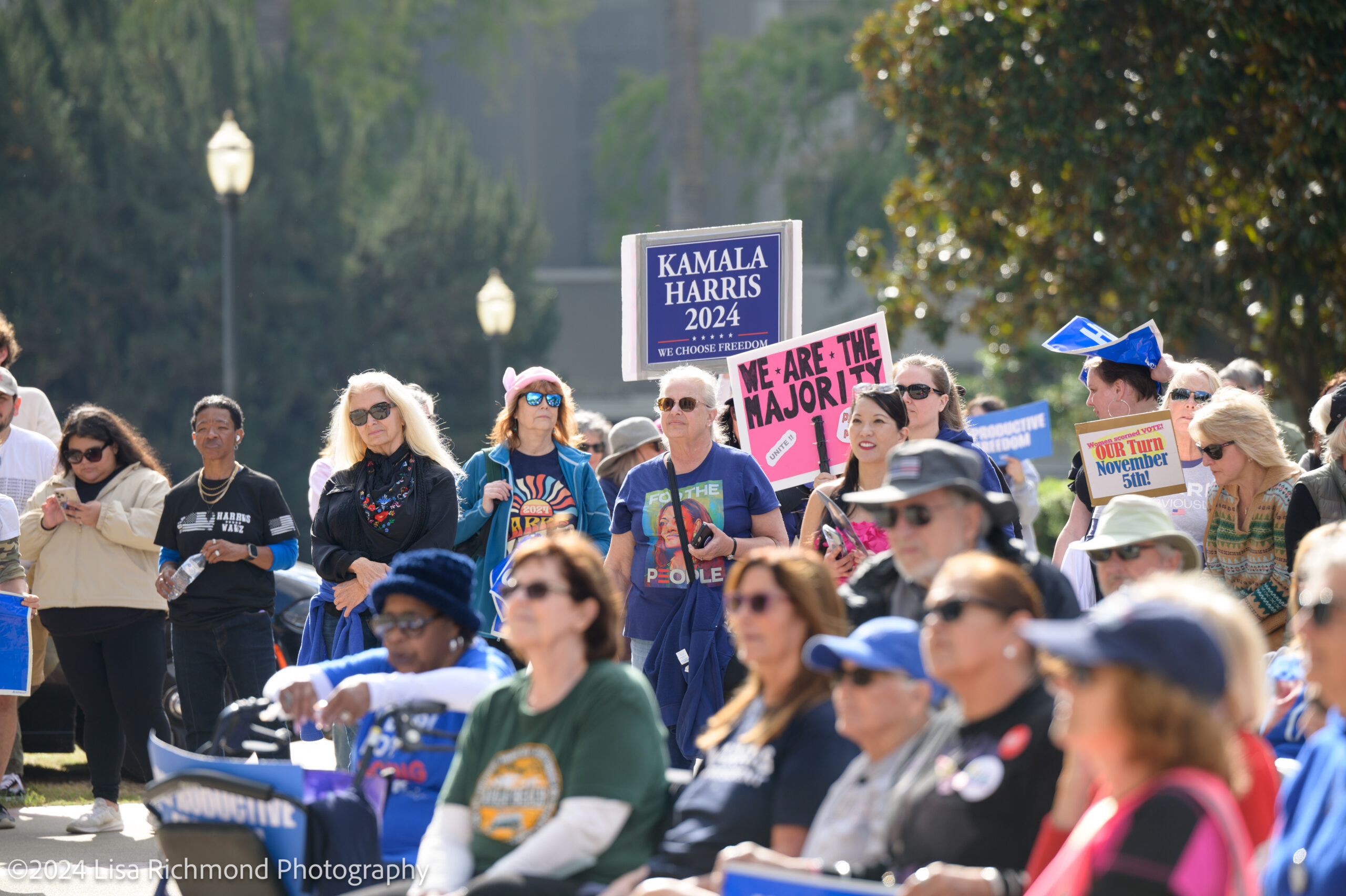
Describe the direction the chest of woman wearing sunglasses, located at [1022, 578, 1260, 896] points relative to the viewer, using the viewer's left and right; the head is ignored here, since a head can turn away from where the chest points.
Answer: facing to the left of the viewer

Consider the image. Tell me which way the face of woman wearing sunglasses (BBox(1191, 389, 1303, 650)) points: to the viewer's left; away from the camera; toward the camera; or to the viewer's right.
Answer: to the viewer's left

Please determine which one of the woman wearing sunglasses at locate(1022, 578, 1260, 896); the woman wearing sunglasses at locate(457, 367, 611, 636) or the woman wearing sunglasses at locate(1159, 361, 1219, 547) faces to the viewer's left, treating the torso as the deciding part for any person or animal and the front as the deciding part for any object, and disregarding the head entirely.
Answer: the woman wearing sunglasses at locate(1022, 578, 1260, 896)

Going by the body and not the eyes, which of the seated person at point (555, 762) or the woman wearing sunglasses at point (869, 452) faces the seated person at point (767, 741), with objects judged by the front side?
the woman wearing sunglasses

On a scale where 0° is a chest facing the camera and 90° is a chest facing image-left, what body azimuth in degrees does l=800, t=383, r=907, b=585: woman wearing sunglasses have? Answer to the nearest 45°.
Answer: approximately 0°

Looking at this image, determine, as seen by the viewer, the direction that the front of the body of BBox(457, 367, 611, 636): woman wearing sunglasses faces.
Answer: toward the camera

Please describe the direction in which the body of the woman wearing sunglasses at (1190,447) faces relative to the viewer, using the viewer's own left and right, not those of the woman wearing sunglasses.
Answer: facing the viewer

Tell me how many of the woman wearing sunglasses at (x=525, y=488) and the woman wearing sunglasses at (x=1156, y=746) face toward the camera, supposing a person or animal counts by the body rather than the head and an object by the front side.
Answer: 1

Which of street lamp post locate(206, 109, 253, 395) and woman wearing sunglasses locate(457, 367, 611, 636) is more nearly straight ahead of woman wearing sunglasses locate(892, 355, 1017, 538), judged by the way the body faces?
the woman wearing sunglasses

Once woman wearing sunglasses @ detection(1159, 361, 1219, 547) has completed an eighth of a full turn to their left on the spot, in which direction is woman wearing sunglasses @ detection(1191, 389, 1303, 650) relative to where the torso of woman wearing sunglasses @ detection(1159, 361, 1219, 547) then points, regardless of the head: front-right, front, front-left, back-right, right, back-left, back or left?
front-right

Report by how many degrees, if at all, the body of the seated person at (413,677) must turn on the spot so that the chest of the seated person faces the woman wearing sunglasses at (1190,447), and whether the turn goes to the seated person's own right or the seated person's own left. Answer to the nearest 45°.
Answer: approximately 180°

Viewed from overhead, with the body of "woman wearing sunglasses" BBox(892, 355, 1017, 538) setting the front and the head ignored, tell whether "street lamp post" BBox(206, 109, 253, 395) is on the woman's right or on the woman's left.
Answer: on the woman's right
